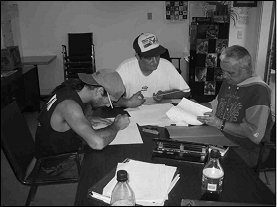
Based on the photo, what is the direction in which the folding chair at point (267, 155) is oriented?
to the viewer's left

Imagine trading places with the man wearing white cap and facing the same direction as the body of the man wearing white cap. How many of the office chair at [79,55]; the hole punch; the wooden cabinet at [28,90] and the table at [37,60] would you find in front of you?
1

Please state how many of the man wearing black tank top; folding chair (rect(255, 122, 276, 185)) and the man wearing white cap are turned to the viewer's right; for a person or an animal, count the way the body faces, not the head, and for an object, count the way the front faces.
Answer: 1

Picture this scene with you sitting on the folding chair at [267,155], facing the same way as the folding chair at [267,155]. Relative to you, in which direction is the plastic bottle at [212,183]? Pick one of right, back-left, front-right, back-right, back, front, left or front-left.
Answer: left

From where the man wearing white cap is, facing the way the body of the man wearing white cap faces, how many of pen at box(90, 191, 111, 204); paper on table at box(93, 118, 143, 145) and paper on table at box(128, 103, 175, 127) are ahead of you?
3

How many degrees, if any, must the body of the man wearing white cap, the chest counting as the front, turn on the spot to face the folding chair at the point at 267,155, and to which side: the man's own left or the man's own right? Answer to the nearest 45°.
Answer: approximately 45° to the man's own left

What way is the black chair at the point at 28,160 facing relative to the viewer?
to the viewer's right

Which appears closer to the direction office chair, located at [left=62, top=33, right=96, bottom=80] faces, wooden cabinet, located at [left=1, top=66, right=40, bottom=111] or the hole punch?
the hole punch

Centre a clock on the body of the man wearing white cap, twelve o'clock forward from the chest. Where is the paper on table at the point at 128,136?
The paper on table is roughly at 12 o'clock from the man wearing white cap.

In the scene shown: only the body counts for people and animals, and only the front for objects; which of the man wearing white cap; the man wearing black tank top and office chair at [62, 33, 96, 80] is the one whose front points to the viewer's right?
the man wearing black tank top

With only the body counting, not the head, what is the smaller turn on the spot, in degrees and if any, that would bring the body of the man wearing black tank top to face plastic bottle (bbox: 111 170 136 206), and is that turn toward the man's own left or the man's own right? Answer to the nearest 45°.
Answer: approximately 90° to the man's own right

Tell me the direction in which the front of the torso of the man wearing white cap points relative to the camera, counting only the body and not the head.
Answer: toward the camera

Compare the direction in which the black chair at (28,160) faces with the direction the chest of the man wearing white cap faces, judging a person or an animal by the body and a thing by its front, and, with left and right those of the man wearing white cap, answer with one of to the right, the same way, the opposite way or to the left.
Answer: to the left

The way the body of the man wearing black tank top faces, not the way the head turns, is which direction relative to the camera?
to the viewer's right

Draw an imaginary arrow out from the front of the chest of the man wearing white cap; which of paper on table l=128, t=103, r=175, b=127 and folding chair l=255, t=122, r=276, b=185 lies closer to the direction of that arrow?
the paper on table

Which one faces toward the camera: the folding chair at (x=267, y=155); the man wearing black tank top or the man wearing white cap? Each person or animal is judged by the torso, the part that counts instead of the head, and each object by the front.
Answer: the man wearing white cap

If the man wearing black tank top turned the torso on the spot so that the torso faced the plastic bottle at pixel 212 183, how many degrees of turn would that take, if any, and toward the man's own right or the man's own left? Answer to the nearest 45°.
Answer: approximately 45° to the man's own right

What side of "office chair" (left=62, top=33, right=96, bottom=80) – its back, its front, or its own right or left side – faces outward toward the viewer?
front
